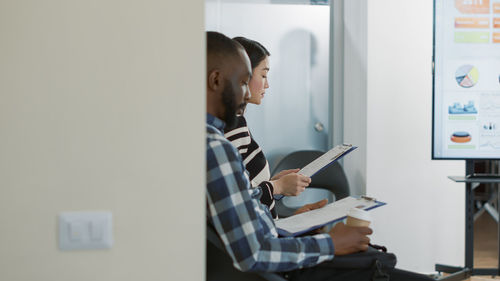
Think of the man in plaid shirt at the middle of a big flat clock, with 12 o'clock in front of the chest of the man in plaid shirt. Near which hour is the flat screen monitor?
The flat screen monitor is roughly at 10 o'clock from the man in plaid shirt.

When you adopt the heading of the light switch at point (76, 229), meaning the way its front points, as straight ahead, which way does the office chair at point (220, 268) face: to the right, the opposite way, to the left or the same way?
to the left

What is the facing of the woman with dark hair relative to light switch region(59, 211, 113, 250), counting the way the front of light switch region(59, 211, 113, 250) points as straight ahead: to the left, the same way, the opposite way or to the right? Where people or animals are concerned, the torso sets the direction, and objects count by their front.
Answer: to the left

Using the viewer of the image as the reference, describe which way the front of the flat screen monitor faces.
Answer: facing the viewer

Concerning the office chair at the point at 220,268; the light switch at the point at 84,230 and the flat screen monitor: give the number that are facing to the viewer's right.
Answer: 1

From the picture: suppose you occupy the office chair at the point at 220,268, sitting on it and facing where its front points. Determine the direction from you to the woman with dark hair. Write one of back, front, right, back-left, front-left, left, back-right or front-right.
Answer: left

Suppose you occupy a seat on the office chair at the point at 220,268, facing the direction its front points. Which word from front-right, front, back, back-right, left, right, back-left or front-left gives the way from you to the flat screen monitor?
front-left

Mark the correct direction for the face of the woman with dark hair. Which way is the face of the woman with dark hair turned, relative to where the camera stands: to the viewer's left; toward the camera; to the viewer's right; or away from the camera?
to the viewer's right

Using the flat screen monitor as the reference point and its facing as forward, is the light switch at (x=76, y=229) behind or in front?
in front

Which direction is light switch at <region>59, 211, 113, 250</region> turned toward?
toward the camera

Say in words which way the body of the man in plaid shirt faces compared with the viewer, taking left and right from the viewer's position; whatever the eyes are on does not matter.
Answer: facing to the right of the viewer

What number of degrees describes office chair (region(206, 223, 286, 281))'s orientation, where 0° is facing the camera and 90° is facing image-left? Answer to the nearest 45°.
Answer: approximately 270°
